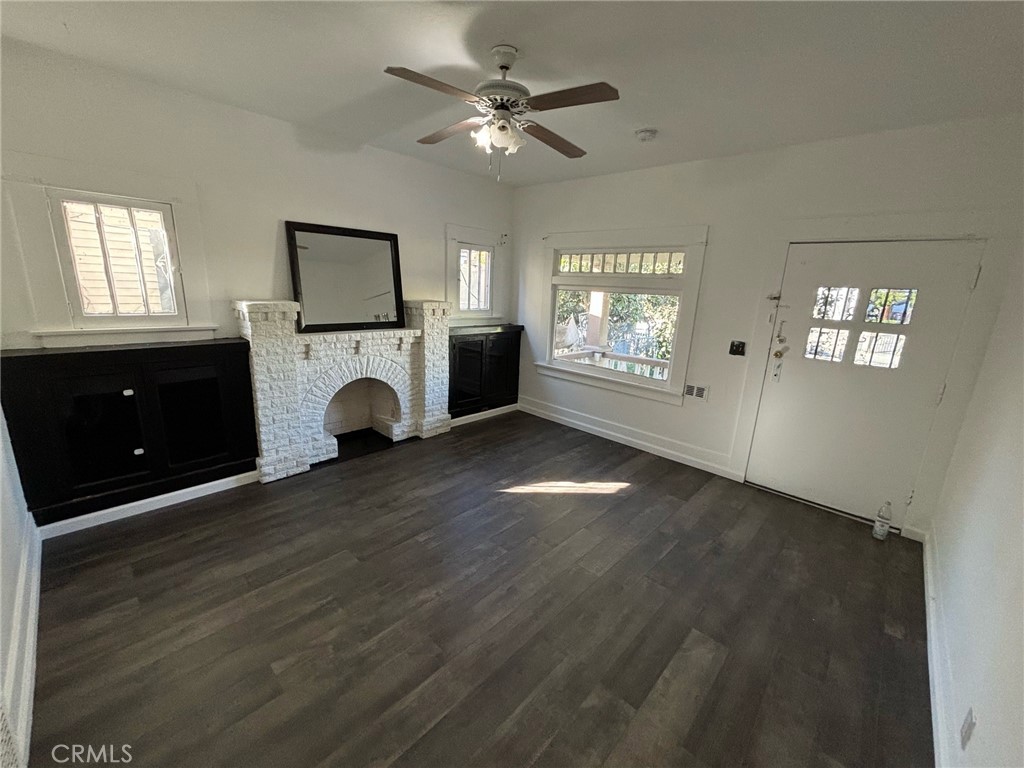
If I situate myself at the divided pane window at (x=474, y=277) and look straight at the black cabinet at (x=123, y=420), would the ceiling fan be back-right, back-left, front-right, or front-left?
front-left

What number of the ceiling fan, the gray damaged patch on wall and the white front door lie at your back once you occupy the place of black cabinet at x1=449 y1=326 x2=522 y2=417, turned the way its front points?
0

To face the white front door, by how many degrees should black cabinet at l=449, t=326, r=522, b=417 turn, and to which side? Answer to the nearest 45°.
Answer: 0° — it already faces it

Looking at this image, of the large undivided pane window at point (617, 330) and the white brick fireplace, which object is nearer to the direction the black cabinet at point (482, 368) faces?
the large undivided pane window

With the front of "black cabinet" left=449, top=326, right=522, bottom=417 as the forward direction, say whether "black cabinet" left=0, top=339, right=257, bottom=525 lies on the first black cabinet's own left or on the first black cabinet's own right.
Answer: on the first black cabinet's own right

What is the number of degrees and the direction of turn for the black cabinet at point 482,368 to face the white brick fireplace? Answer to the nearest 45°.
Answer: approximately 90° to its right

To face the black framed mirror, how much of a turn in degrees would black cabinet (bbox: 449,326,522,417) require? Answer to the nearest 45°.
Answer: approximately 90° to its right

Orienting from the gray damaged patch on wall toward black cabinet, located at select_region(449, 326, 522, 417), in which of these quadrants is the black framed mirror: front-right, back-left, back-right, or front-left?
front-left

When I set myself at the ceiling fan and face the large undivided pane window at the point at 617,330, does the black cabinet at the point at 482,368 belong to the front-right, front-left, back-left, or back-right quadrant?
front-left

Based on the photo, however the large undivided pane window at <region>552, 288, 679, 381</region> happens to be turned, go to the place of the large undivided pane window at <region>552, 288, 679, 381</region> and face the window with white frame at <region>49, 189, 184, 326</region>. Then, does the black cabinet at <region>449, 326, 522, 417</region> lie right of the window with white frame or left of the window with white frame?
right

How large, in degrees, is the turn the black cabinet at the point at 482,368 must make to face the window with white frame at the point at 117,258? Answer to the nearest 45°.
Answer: approximately 90° to its right

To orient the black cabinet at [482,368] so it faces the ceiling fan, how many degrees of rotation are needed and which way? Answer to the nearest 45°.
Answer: approximately 45° to its right

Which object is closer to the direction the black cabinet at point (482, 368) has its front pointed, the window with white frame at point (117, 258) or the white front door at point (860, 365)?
the white front door

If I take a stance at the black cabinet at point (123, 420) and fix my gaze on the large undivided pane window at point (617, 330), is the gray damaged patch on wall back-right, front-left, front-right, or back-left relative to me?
front-right

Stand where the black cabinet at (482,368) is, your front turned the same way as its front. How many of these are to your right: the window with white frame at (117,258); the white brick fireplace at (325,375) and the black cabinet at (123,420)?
3

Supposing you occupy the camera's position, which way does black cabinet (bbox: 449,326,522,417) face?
facing the viewer and to the right of the viewer
